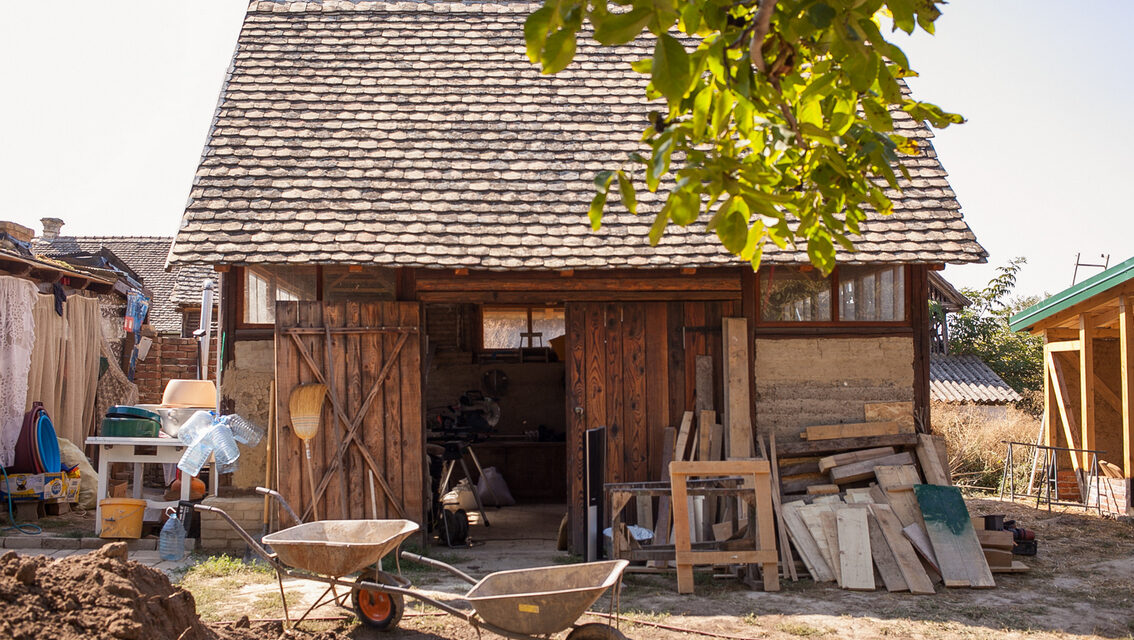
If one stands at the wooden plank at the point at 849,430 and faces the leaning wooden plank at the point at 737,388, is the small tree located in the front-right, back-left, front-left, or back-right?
back-right

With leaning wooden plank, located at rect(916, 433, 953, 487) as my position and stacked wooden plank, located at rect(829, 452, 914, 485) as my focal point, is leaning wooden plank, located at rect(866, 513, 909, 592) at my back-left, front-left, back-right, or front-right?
front-left

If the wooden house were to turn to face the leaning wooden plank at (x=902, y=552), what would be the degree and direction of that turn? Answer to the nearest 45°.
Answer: approximately 90° to its left

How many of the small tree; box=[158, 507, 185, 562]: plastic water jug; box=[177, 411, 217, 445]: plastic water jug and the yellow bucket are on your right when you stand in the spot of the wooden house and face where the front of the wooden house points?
3

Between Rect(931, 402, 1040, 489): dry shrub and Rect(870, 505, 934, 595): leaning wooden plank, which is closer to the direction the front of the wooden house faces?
the leaning wooden plank

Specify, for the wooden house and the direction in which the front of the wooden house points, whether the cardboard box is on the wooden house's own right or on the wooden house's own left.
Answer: on the wooden house's own right

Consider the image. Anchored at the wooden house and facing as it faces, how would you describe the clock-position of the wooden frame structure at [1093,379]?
The wooden frame structure is roughly at 8 o'clock from the wooden house.

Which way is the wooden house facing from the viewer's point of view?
toward the camera

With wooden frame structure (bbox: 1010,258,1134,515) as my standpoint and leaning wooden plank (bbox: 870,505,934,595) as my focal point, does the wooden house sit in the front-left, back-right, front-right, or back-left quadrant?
front-right

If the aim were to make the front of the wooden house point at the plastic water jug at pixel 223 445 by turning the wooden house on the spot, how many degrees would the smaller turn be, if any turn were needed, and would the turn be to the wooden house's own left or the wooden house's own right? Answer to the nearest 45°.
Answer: approximately 90° to the wooden house's own right

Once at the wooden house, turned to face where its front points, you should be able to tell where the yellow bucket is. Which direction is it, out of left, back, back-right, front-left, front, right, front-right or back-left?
right

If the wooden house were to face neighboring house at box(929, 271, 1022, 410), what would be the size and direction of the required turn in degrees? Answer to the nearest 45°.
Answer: approximately 135° to its left

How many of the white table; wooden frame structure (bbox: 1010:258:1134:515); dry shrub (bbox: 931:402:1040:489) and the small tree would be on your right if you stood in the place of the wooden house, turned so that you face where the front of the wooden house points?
1

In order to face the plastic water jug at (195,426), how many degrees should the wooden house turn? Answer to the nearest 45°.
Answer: approximately 90° to its right

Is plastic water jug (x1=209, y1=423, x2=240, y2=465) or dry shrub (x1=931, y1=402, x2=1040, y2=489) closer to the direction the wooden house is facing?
the plastic water jug
